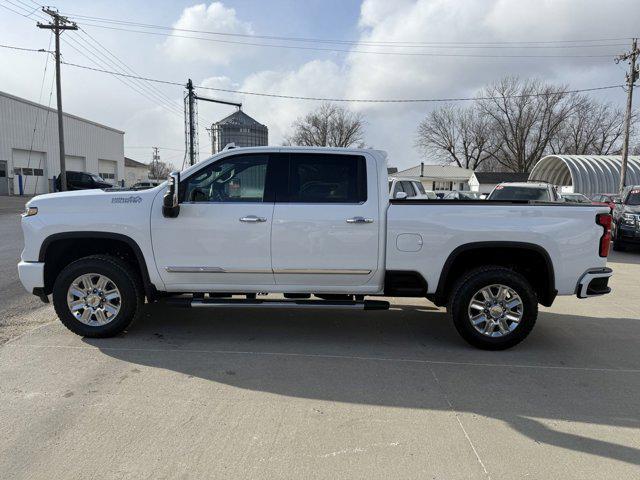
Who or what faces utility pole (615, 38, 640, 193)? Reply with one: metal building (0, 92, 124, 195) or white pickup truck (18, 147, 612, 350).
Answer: the metal building

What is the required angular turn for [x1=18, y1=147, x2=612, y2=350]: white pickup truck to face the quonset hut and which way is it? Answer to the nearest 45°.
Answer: approximately 135° to its right

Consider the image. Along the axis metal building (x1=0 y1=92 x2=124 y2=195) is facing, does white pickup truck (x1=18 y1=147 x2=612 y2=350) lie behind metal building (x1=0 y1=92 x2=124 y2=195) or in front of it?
in front

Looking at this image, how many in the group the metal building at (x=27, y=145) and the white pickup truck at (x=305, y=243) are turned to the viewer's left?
1

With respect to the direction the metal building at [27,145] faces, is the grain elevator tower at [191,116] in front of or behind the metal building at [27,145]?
in front

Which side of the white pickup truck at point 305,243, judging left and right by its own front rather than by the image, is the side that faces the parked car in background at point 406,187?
right

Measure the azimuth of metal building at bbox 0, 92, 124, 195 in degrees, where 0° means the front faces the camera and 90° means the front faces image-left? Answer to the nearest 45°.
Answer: approximately 315°

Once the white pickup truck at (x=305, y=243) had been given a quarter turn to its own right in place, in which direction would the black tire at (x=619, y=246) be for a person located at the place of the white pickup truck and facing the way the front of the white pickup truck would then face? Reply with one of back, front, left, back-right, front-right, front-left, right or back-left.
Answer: front-right

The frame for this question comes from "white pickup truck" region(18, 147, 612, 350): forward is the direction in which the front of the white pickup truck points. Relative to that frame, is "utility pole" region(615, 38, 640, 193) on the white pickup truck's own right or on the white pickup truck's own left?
on the white pickup truck's own right

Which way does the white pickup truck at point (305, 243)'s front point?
to the viewer's left

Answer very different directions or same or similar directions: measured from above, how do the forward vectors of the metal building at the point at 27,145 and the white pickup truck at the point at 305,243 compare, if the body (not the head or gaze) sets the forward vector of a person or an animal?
very different directions

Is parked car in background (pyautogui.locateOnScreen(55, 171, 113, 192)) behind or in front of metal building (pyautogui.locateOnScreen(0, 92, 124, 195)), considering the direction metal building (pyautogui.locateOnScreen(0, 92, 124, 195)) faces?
in front

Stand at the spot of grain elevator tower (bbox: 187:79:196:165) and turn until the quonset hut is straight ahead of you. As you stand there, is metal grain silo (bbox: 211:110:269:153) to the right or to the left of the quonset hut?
left
